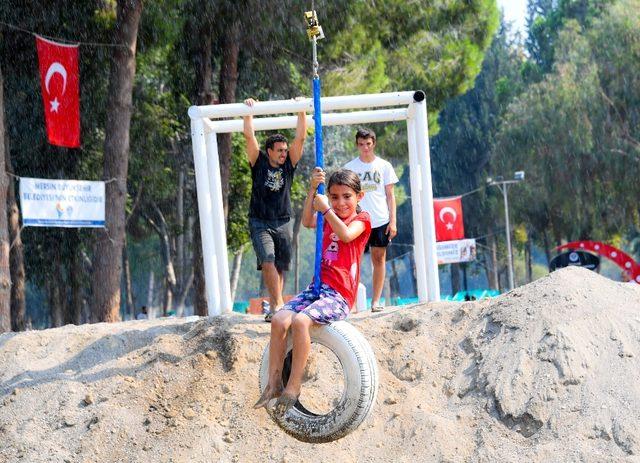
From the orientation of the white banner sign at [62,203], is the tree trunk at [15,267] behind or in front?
behind

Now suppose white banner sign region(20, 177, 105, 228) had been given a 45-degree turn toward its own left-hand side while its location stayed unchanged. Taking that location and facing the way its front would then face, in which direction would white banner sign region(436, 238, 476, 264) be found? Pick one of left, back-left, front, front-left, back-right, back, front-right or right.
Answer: left

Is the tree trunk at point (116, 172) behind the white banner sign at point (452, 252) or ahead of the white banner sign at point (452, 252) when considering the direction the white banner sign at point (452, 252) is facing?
ahead

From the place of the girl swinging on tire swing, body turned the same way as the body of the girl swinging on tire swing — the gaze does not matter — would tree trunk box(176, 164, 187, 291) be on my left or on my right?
on my right

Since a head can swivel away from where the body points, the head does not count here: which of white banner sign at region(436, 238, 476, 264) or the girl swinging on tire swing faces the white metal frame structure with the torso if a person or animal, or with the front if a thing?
the white banner sign

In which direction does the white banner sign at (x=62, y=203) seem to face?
toward the camera

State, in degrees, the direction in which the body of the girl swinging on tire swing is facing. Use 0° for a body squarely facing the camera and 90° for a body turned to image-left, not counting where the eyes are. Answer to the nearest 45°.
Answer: approximately 45°

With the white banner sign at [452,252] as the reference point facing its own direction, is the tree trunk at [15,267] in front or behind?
in front

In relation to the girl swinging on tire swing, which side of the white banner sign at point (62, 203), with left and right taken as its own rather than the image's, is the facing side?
front

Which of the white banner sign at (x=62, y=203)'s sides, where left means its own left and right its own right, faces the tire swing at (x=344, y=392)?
front

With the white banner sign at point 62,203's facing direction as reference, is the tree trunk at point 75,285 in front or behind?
behind
